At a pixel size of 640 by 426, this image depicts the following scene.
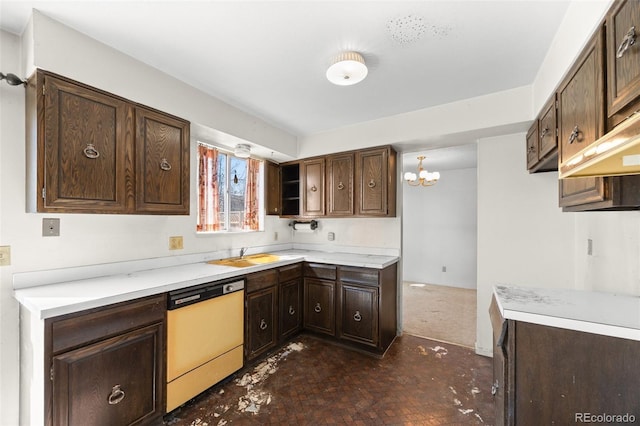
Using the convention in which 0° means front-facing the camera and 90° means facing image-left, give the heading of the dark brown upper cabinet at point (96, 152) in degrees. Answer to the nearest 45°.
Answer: approximately 315°

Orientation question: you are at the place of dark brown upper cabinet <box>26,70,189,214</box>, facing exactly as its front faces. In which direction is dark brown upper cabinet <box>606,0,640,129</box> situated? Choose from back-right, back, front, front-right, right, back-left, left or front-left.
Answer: front

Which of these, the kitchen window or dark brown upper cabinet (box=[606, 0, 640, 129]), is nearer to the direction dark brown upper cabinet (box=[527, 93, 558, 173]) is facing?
the kitchen window

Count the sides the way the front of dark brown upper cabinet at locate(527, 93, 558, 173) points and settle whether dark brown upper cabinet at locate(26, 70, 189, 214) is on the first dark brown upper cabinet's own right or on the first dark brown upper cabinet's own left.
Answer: on the first dark brown upper cabinet's own left

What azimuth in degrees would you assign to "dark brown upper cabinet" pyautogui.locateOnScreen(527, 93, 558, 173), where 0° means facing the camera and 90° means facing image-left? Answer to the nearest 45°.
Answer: approximately 90°

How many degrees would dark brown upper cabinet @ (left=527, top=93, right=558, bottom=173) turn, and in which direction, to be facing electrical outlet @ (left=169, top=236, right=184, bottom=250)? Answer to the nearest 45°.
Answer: approximately 45° to its left

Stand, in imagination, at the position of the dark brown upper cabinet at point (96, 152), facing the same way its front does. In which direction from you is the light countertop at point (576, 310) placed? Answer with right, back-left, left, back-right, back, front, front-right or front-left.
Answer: front

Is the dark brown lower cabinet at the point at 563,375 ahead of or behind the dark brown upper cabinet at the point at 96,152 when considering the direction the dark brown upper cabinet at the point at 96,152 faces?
ahead

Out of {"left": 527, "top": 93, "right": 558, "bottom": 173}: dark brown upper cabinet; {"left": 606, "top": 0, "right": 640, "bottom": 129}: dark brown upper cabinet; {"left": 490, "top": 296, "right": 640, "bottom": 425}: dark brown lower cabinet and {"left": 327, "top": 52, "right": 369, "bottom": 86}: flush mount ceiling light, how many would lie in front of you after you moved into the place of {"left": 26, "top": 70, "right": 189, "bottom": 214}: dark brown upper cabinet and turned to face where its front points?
4

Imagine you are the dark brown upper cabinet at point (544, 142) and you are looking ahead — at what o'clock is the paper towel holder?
The paper towel holder is roughly at 12 o'clock from the dark brown upper cabinet.

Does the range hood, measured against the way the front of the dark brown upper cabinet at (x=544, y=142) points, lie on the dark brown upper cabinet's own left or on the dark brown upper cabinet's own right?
on the dark brown upper cabinet's own left
